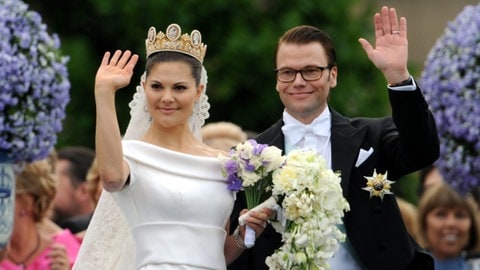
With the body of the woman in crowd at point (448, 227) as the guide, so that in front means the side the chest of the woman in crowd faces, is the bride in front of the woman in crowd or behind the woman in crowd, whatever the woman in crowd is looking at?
in front

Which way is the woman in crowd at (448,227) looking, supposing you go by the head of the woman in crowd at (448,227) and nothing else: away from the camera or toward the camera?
toward the camera

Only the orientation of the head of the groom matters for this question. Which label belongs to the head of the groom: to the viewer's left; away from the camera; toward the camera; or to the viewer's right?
toward the camera

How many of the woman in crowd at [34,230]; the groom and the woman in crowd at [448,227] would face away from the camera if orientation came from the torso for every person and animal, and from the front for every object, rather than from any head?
0

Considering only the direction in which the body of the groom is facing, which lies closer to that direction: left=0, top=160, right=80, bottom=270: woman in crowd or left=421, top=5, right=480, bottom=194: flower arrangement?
the woman in crowd

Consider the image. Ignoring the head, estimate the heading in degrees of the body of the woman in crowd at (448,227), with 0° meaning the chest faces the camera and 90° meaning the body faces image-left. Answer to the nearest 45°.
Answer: approximately 0°

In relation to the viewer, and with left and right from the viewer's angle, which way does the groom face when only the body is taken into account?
facing the viewer and to the left of the viewer
